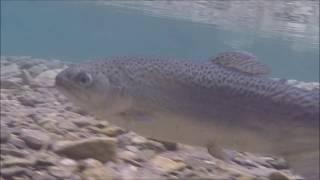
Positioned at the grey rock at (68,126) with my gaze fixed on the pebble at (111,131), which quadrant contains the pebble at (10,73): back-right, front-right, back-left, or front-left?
back-left

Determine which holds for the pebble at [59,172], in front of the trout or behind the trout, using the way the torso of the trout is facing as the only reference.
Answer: in front

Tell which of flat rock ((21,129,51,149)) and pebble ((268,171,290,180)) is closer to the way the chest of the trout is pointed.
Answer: the flat rock

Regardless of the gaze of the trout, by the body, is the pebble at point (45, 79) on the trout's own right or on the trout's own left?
on the trout's own right

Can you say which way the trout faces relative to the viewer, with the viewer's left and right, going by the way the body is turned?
facing to the left of the viewer

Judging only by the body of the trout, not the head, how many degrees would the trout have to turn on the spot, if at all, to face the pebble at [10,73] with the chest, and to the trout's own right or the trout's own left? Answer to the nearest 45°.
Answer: approximately 45° to the trout's own right
